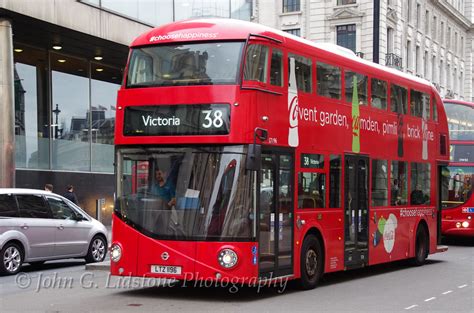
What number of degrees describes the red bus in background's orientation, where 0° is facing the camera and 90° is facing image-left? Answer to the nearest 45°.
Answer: approximately 45°

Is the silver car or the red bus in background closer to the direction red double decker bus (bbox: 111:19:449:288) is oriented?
the silver car

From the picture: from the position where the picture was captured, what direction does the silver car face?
facing away from the viewer and to the right of the viewer

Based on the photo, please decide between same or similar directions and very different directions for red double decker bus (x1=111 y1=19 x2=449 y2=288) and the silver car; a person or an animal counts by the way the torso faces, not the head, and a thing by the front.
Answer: very different directions

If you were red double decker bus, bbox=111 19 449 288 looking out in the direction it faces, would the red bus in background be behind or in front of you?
behind

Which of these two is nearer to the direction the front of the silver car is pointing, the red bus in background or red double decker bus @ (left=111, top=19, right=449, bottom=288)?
the red bus in background

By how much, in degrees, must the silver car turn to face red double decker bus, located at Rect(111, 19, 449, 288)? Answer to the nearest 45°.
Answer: approximately 90° to its right
